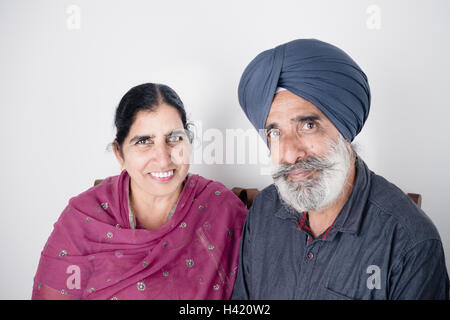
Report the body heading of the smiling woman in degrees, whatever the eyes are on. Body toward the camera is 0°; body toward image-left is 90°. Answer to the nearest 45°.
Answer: approximately 0°
